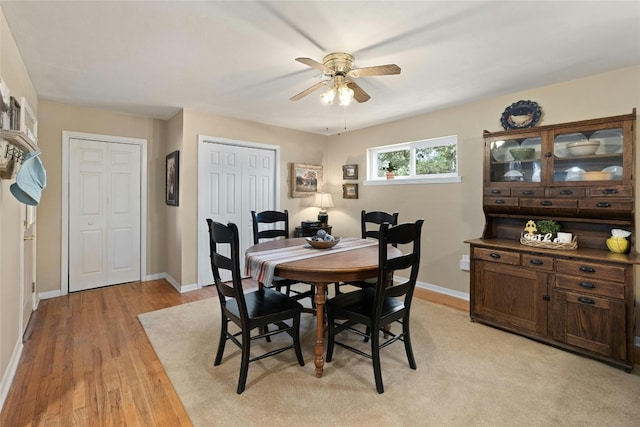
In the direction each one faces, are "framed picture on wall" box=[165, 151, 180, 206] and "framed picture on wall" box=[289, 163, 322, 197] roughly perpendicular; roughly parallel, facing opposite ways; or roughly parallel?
roughly perpendicular

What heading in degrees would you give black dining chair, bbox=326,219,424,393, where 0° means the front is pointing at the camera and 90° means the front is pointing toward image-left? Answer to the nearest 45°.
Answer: approximately 135°

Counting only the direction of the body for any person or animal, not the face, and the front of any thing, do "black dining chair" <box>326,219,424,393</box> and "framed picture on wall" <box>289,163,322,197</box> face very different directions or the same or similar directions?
very different directions

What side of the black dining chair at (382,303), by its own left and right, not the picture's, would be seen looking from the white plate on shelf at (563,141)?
right

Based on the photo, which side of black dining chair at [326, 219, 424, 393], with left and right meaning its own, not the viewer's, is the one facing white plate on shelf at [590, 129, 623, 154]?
right
